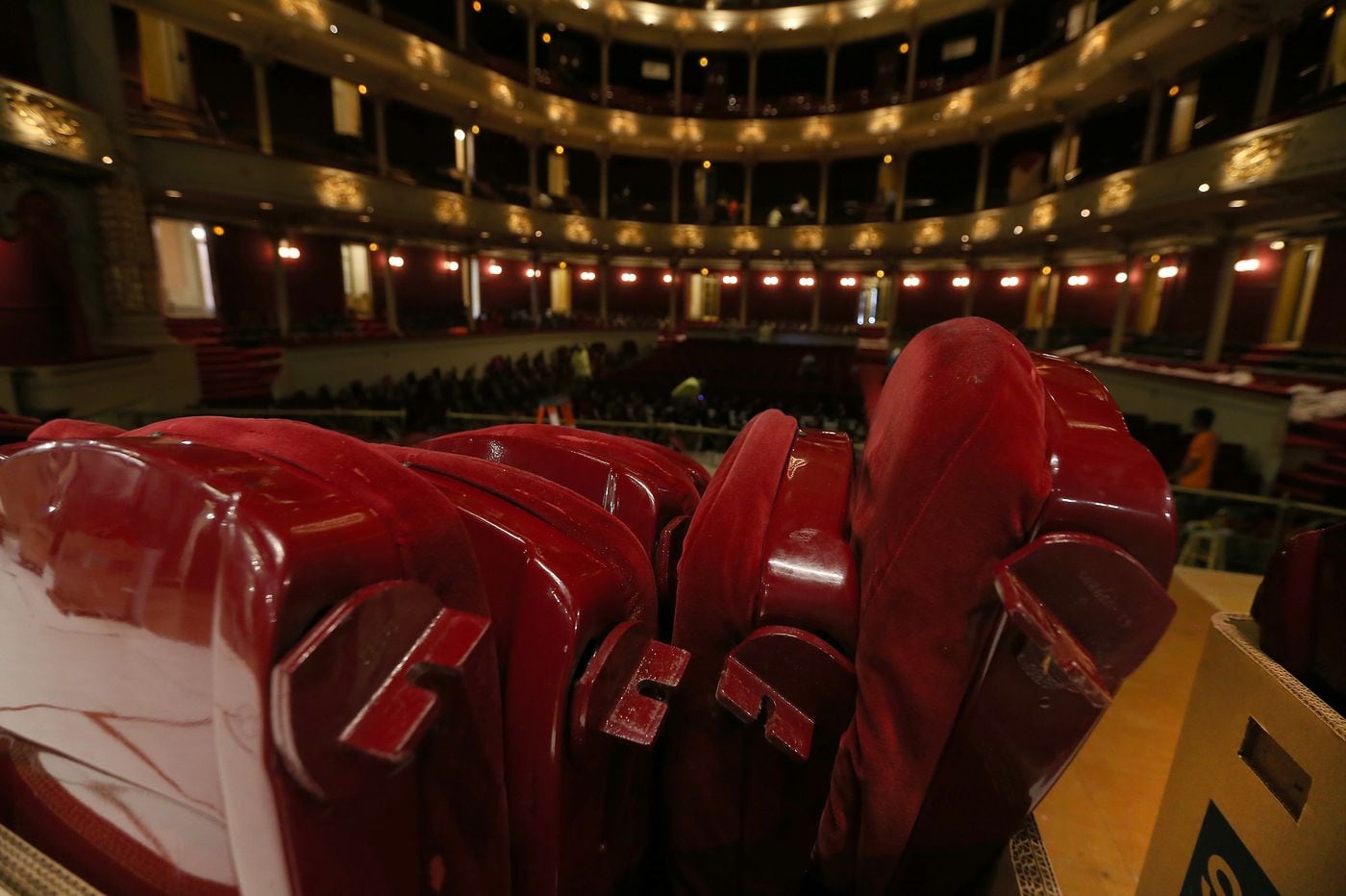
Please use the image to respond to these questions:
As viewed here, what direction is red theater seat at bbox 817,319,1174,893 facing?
to the viewer's left

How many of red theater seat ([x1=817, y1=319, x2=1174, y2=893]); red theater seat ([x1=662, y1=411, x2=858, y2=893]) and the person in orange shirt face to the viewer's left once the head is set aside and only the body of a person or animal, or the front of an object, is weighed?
3

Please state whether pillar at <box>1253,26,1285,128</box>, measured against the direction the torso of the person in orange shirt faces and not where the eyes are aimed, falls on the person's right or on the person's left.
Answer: on the person's right

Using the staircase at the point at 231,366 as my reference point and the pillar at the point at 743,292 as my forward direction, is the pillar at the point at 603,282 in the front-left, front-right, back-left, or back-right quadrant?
front-left

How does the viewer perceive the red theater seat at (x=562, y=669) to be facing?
facing away from the viewer and to the right of the viewer

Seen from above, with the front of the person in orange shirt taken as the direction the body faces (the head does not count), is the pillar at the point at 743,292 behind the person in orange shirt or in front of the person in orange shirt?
in front

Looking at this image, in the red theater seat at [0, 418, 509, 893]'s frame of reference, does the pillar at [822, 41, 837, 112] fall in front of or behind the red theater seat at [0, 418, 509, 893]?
in front

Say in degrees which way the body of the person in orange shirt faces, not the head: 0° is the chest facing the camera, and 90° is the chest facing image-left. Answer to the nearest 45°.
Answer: approximately 90°

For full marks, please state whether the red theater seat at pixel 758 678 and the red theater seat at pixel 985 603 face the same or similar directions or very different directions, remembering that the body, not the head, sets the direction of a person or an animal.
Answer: same or similar directions

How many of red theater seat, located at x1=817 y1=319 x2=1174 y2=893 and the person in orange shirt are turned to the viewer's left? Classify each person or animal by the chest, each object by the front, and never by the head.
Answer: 2

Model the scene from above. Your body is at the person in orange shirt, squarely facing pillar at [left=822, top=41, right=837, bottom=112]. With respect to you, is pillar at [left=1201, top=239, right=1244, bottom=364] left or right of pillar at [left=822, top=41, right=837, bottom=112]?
right

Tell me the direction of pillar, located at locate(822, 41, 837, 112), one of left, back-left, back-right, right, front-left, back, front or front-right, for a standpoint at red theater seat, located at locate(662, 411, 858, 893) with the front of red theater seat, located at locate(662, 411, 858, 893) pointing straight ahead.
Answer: right

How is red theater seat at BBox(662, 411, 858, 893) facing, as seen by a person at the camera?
facing to the left of the viewer
